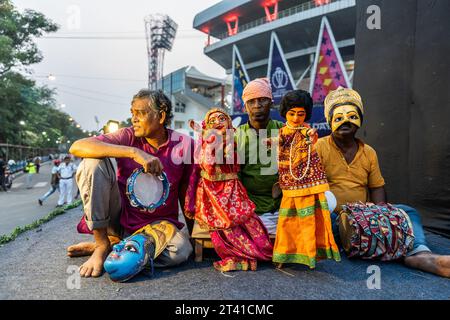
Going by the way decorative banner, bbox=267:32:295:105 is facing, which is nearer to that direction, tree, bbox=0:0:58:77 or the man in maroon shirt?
the man in maroon shirt

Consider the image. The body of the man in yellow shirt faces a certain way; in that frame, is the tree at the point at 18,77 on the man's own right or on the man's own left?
on the man's own right

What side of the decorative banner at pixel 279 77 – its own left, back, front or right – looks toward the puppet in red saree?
front

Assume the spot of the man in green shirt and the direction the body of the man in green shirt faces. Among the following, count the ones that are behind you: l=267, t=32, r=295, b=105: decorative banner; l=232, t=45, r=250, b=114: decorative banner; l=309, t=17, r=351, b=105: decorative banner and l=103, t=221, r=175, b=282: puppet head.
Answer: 3

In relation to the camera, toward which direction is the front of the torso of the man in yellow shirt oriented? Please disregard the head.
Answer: toward the camera

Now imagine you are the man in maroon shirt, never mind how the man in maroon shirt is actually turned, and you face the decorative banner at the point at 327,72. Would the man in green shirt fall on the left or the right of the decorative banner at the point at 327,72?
right

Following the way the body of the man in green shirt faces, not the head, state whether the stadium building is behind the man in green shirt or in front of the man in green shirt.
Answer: behind

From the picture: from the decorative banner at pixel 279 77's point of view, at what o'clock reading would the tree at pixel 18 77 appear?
The tree is roughly at 3 o'clock from the decorative banner.

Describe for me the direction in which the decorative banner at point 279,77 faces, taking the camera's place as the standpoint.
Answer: facing the viewer

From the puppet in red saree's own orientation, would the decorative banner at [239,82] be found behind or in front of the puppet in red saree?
behind

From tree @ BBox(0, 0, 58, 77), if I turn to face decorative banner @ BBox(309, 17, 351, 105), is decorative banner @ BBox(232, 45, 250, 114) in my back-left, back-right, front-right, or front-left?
front-left

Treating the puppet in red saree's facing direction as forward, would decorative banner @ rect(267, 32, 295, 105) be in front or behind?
behind
